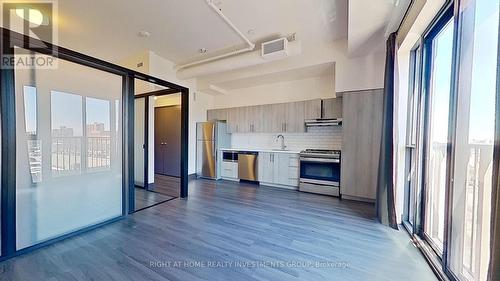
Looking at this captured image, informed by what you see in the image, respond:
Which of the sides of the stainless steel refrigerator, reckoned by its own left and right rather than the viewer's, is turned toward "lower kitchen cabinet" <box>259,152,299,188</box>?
left

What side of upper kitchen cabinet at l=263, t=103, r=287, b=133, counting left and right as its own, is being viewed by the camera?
front

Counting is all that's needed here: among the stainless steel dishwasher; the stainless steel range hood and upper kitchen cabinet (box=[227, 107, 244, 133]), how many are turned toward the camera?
3

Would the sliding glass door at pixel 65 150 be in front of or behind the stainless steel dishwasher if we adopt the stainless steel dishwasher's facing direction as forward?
in front

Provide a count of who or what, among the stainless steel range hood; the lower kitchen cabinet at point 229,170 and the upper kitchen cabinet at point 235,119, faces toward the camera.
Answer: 3

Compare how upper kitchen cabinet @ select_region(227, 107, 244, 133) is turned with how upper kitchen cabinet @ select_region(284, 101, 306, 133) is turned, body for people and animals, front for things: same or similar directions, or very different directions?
same or similar directions

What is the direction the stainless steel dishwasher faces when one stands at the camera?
facing the viewer

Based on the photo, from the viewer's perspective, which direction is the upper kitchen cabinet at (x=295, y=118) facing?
toward the camera

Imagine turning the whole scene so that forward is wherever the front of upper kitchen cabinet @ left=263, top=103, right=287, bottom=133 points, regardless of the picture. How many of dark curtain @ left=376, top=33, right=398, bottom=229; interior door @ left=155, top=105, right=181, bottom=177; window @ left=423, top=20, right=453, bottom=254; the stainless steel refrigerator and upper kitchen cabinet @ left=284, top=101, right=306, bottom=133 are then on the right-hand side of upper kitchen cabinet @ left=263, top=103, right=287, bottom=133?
2

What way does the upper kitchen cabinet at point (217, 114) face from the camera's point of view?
toward the camera

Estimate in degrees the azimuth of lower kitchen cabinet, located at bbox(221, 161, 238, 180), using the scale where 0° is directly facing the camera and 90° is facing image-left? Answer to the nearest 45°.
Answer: approximately 0°

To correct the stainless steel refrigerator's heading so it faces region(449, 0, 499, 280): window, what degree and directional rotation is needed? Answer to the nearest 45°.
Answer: approximately 90° to its left

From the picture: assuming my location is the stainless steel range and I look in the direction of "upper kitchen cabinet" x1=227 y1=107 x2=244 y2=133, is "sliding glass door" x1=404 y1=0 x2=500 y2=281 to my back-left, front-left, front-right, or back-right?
back-left

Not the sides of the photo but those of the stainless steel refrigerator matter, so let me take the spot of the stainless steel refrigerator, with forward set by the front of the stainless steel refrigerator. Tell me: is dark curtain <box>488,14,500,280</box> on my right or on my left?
on my left

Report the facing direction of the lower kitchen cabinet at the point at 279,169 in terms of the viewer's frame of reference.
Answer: facing the viewer and to the left of the viewer
